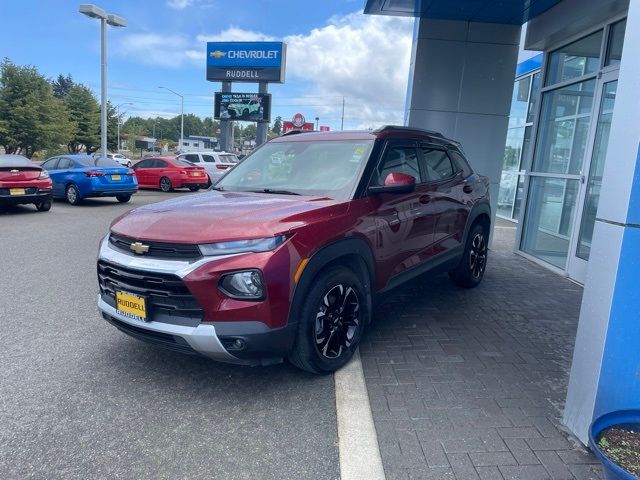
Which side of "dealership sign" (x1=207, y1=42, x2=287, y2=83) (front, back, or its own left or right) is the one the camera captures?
front

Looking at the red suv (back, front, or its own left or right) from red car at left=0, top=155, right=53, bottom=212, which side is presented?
right

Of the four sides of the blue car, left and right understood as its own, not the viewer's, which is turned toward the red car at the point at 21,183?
left

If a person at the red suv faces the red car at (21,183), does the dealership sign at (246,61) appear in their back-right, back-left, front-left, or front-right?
front-right

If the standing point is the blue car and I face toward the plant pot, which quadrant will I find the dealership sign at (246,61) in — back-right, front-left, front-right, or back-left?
back-left

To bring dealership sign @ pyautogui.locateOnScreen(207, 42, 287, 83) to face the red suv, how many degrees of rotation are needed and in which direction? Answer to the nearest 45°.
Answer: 0° — it already faces it

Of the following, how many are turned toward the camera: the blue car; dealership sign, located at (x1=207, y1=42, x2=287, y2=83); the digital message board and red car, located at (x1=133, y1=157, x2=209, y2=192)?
2

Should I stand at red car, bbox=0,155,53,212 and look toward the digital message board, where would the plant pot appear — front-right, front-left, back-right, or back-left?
back-right

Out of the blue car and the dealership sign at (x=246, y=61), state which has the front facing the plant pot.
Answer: the dealership sign

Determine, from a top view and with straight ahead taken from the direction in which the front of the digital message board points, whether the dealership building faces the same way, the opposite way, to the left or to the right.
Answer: to the right

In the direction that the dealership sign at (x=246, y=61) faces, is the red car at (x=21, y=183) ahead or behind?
ahead

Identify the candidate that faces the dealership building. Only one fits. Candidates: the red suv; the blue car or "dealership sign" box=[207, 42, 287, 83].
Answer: the dealership sign

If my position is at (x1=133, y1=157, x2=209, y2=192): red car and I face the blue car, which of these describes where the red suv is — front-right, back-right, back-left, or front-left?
front-left

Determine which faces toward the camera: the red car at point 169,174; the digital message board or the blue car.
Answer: the digital message board

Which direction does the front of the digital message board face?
toward the camera
